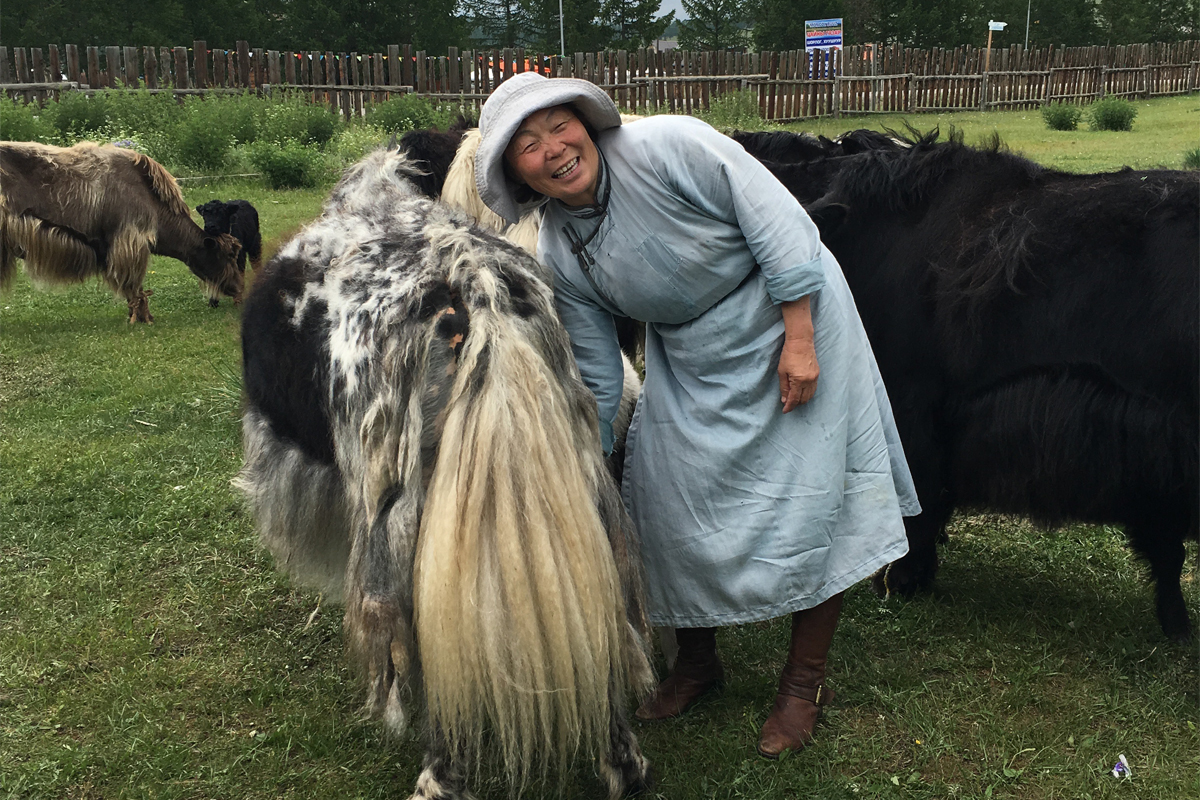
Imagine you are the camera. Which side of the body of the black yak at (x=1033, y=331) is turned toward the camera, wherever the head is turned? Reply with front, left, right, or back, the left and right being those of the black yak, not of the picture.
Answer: left

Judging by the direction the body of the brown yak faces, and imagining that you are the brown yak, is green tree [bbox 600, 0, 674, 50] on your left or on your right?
on your left

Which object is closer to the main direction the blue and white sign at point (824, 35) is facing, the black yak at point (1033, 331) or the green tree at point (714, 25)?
the black yak

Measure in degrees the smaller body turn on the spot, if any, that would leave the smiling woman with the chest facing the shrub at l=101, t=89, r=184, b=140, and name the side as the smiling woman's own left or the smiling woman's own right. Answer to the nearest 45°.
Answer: approximately 90° to the smiling woman's own right

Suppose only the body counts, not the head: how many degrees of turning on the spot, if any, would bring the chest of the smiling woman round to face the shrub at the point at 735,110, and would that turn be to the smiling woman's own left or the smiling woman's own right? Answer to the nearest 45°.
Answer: approximately 135° to the smiling woman's own right

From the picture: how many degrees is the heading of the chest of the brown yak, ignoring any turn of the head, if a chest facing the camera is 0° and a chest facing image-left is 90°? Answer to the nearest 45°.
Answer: approximately 270°

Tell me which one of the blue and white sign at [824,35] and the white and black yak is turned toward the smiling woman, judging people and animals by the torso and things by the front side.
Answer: the blue and white sign

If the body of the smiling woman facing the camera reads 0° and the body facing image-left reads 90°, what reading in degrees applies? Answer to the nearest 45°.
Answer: approximately 45°
